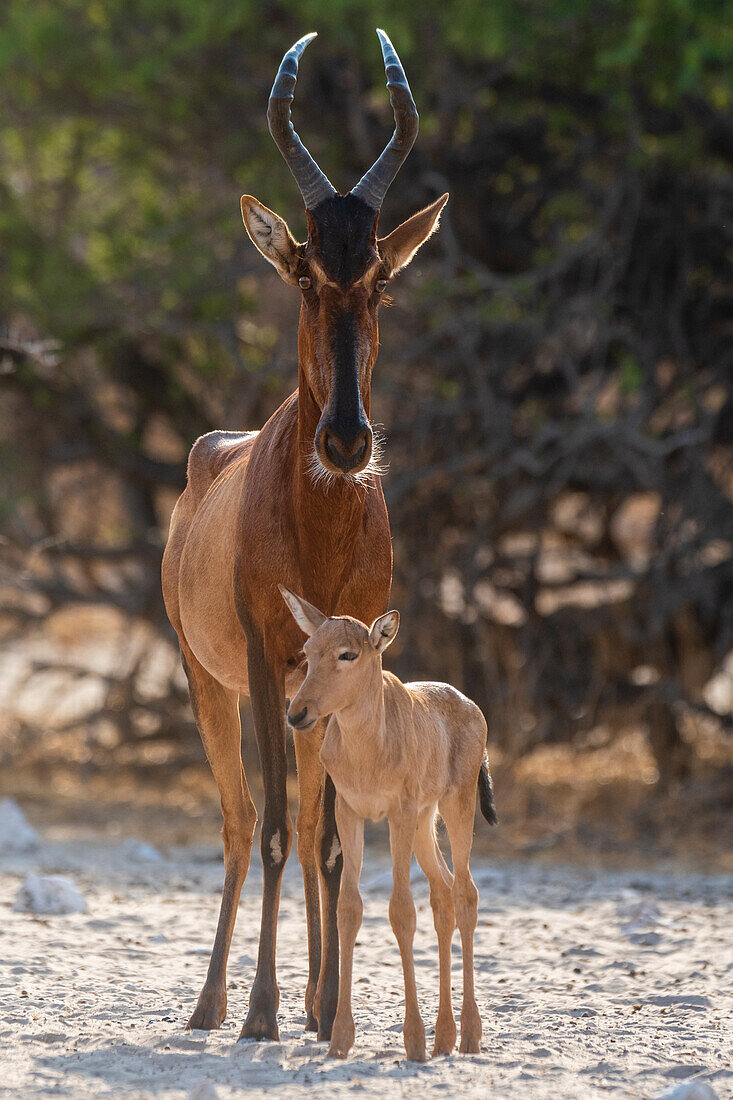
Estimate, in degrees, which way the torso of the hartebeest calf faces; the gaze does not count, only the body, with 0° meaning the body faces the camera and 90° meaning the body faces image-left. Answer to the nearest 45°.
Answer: approximately 45°
